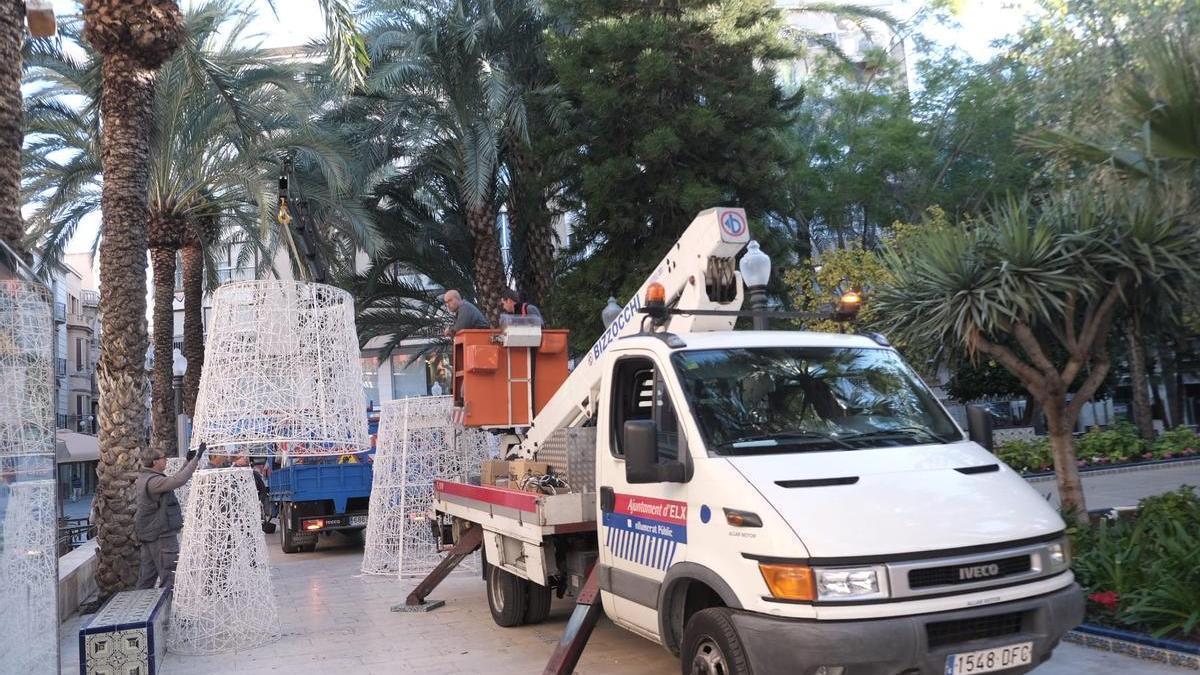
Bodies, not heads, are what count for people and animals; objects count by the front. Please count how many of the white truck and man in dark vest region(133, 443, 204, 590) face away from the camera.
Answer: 0

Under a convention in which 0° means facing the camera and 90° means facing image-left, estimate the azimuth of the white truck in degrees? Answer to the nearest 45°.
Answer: approximately 315°

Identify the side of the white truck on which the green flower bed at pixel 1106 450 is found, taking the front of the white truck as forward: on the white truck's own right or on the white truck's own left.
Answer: on the white truck's own left

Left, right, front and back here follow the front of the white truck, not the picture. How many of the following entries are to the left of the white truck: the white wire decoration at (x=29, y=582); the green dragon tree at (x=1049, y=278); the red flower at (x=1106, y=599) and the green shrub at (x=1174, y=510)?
3

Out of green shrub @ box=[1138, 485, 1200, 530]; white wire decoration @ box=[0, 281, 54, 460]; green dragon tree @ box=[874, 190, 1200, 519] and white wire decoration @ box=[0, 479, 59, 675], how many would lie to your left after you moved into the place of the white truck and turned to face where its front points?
2

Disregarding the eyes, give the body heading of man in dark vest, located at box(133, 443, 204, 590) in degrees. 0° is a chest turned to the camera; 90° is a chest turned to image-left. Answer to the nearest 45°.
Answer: approximately 270°

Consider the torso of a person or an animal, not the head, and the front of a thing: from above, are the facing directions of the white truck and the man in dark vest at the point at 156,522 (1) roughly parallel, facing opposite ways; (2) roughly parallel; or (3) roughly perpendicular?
roughly perpendicular

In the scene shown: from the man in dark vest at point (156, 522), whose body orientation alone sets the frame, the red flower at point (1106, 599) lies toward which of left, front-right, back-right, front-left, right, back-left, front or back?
front-right

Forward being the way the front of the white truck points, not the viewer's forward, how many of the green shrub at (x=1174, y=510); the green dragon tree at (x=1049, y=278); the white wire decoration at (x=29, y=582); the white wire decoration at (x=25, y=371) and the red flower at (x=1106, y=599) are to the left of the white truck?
3

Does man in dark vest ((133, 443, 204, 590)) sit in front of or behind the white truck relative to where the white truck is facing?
behind
